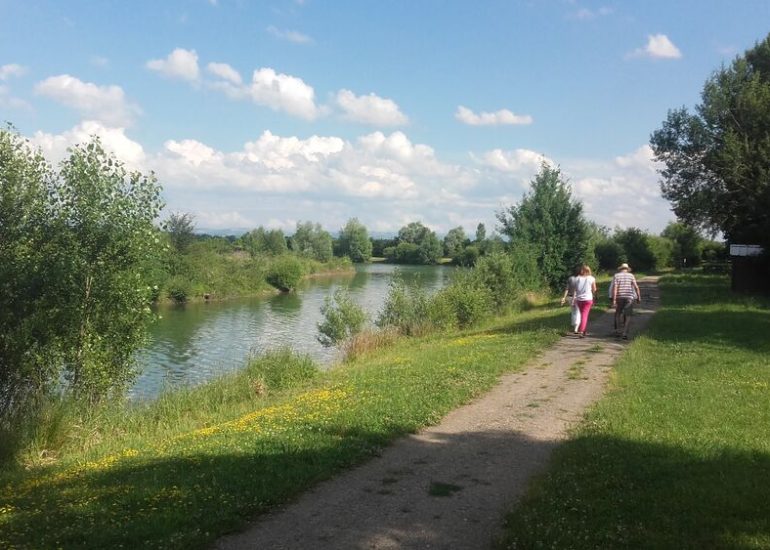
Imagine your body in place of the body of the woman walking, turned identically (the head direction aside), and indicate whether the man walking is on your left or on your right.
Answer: on your right

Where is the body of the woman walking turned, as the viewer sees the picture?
away from the camera

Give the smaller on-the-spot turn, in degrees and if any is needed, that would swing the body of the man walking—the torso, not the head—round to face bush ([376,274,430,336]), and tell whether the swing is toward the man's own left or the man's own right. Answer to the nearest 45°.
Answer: approximately 45° to the man's own left

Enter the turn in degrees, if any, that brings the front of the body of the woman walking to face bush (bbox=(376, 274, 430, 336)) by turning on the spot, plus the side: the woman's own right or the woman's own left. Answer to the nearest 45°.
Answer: approximately 45° to the woman's own left

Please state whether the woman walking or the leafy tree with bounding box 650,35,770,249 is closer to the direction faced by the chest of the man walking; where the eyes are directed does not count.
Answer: the leafy tree

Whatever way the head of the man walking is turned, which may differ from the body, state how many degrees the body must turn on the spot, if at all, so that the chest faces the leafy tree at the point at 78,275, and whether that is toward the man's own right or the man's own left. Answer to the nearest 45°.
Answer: approximately 135° to the man's own left

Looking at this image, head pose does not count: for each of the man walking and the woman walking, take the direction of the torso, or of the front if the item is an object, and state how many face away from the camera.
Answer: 2

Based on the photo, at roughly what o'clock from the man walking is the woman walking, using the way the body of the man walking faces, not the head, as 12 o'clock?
The woman walking is roughly at 9 o'clock from the man walking.

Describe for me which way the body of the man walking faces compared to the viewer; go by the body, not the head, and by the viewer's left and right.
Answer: facing away from the viewer
